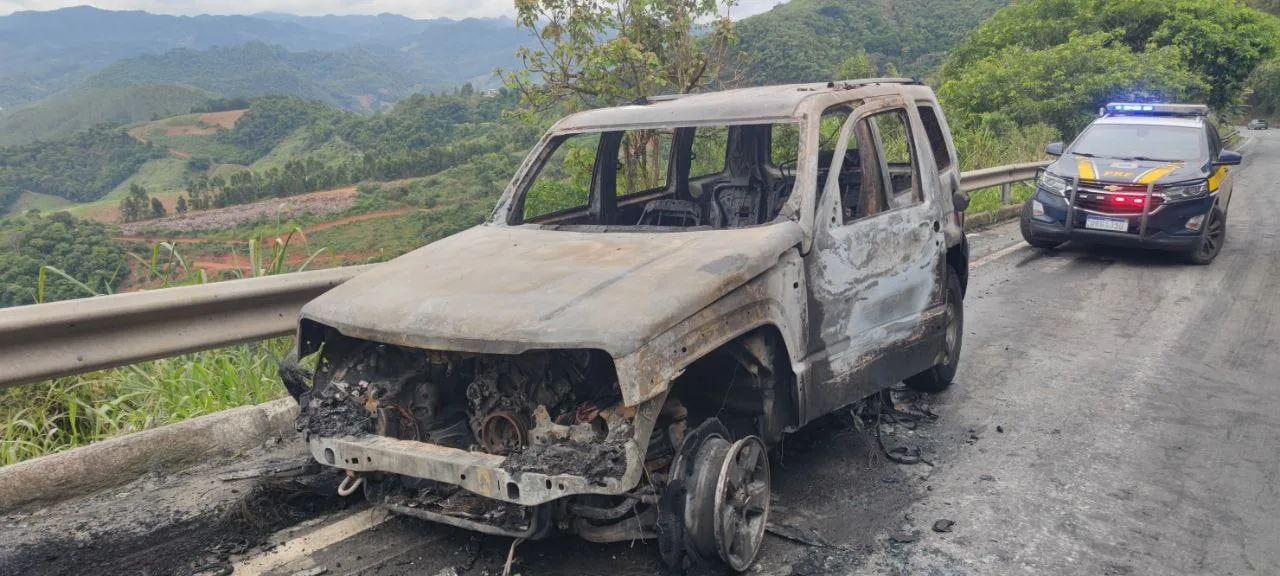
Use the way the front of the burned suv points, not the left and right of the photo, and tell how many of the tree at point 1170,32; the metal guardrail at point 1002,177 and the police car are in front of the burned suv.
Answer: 0

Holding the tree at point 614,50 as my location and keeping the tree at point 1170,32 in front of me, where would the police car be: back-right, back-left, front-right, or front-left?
front-right

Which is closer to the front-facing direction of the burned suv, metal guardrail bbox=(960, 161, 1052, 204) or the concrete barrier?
the concrete barrier

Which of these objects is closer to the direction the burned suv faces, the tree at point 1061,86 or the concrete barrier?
the concrete barrier

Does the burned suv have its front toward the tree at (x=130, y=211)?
no

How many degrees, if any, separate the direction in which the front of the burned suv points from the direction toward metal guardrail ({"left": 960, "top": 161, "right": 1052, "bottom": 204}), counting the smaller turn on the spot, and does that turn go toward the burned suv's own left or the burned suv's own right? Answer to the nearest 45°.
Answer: approximately 180°

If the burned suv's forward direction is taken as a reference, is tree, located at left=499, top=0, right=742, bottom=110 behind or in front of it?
behind

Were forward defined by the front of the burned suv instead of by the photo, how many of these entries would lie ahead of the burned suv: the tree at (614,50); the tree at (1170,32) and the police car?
0

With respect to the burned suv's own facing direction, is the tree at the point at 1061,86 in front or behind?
behind

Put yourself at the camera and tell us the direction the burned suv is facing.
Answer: facing the viewer and to the left of the viewer

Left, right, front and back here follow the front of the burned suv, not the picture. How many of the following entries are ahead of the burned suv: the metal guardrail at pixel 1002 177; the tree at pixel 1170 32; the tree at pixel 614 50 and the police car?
0

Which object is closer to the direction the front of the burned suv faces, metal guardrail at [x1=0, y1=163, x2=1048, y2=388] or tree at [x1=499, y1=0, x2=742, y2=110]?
the metal guardrail

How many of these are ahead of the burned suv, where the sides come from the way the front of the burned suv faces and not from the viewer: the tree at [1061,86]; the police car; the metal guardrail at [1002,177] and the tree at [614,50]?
0

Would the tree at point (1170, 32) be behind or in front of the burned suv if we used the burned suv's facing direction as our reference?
behind

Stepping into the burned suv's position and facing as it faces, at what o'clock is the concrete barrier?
The concrete barrier is roughly at 2 o'clock from the burned suv.

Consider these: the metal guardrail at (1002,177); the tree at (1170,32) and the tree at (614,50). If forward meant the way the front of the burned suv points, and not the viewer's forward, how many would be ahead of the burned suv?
0

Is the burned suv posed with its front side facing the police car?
no
